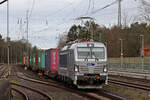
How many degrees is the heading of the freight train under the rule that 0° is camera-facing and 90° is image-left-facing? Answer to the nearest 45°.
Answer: approximately 0°
